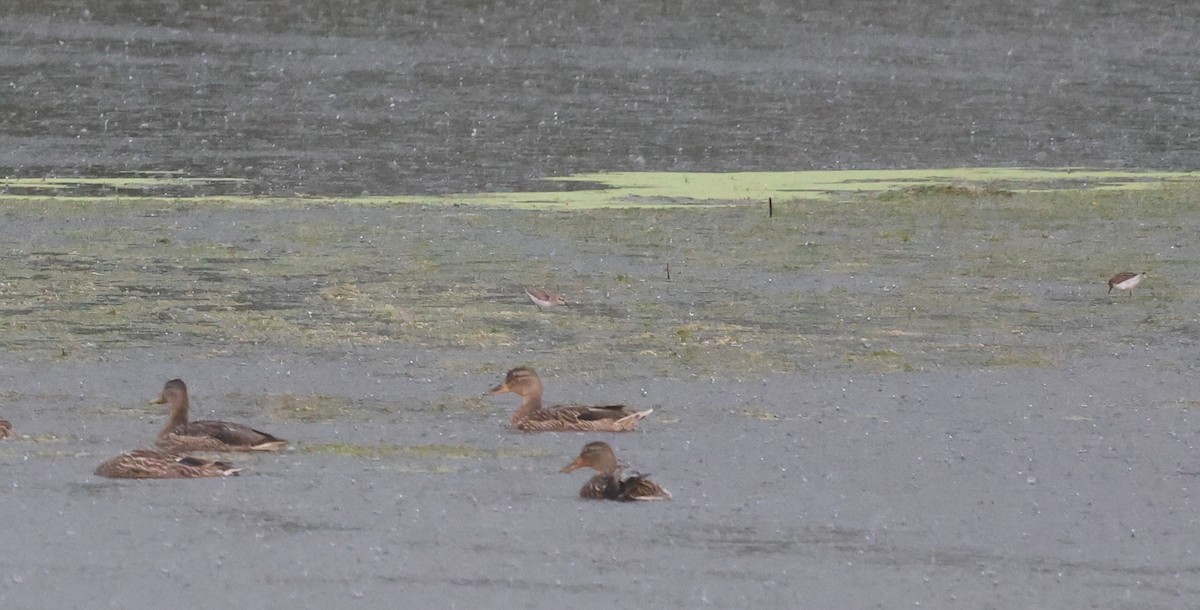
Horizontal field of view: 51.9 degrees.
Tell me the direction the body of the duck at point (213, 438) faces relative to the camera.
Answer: to the viewer's left

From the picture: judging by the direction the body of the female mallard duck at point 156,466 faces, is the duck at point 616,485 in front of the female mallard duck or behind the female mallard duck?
behind

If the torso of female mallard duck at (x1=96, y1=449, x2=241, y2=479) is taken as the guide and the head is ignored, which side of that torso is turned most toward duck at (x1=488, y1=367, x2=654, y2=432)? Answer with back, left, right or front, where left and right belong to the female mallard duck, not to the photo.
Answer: back

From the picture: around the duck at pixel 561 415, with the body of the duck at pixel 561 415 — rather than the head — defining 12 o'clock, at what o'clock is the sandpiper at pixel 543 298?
the sandpiper at pixel 543 298 is roughly at 3 o'clock from the duck at pixel 561 415.

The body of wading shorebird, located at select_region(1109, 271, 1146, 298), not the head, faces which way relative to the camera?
to the viewer's left

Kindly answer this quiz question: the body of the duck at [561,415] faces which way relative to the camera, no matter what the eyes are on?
to the viewer's left

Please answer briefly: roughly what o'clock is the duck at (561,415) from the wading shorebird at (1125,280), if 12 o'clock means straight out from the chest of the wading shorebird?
The duck is roughly at 10 o'clock from the wading shorebird.

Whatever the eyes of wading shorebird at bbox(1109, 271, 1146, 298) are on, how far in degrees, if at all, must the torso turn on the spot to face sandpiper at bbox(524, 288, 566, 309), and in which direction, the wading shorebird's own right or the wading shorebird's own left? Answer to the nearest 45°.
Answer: approximately 45° to the wading shorebird's own left

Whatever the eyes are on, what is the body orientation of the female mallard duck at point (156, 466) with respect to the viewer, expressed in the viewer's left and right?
facing to the left of the viewer

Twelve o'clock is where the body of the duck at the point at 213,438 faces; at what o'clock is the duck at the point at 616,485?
the duck at the point at 616,485 is roughly at 7 o'clock from the duck at the point at 213,438.
